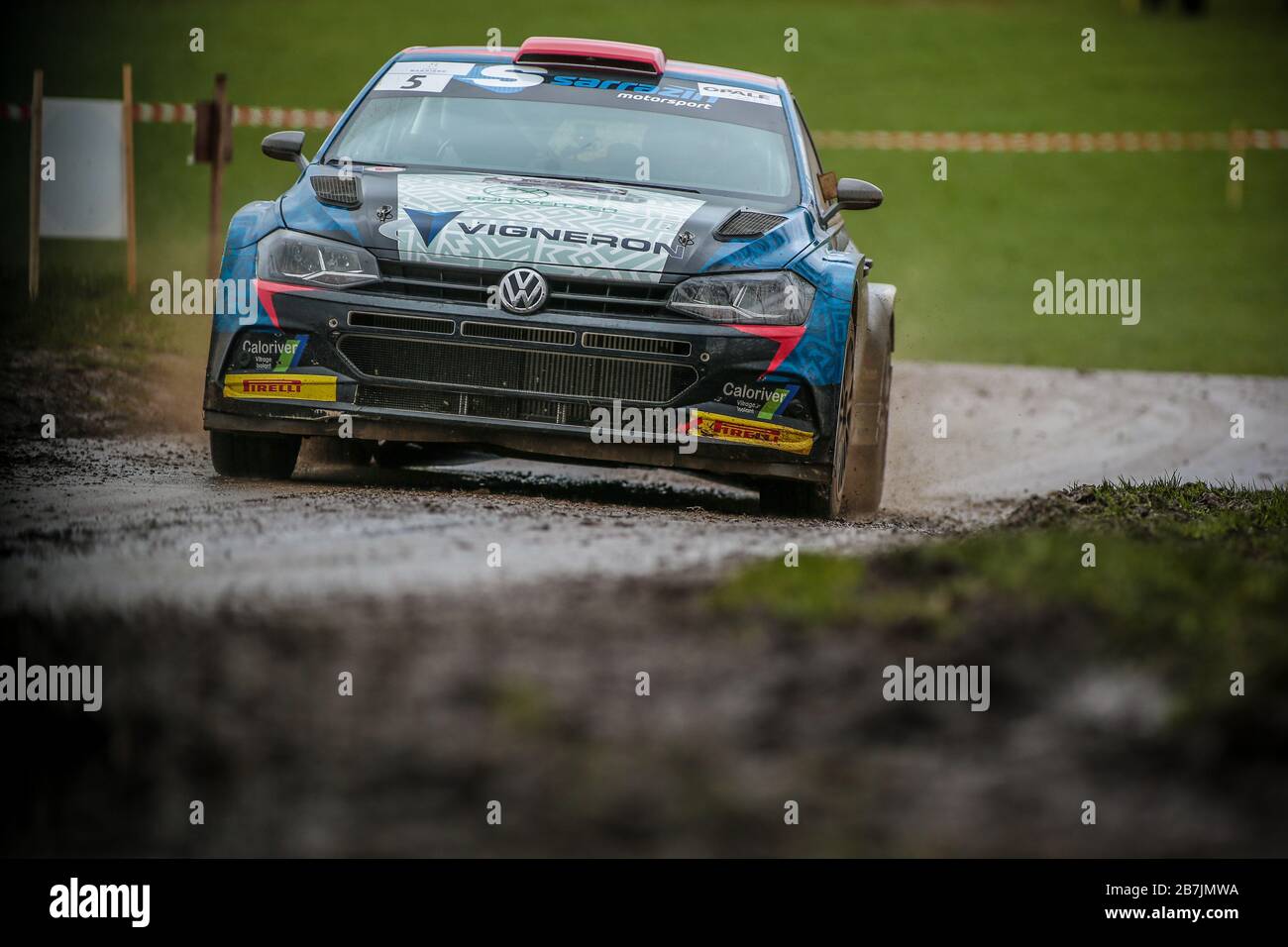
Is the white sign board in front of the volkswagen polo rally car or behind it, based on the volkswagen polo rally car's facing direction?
behind

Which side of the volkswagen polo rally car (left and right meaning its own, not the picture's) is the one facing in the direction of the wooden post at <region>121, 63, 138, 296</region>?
back

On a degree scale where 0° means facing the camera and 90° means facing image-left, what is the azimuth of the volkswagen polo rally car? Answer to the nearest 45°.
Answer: approximately 0°
